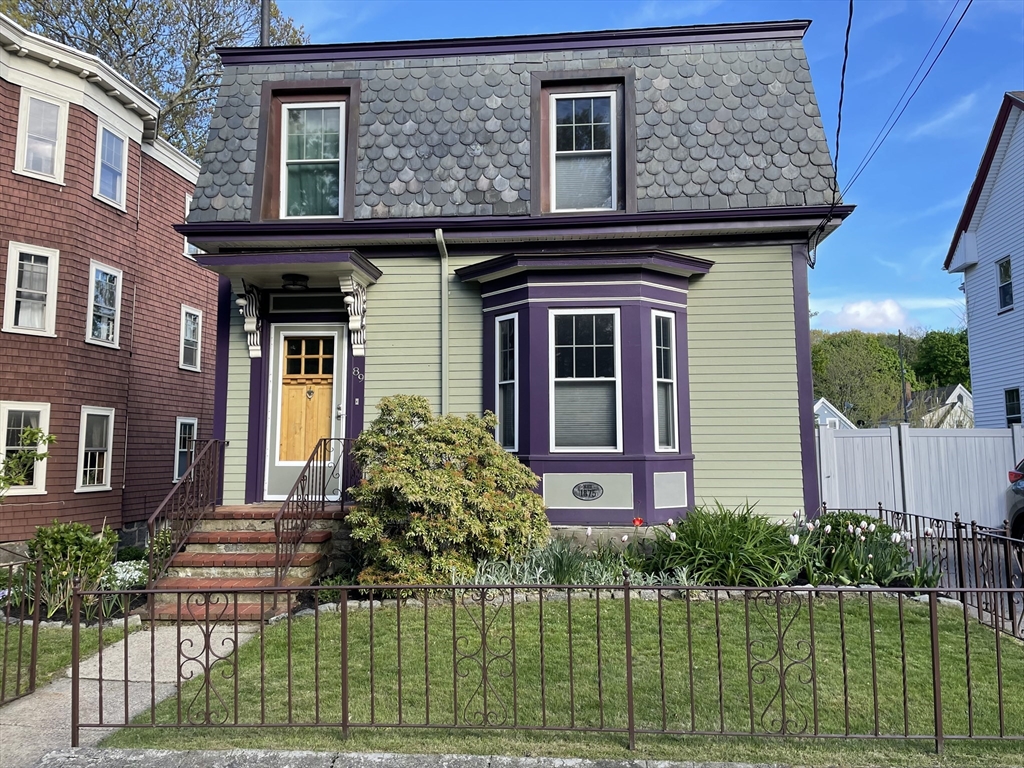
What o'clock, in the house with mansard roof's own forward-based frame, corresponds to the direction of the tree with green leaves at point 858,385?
The tree with green leaves is roughly at 7 o'clock from the house with mansard roof.

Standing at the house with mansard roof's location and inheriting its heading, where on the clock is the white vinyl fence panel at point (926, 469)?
The white vinyl fence panel is roughly at 8 o'clock from the house with mansard roof.

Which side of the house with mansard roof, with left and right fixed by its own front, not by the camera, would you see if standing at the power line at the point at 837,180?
left

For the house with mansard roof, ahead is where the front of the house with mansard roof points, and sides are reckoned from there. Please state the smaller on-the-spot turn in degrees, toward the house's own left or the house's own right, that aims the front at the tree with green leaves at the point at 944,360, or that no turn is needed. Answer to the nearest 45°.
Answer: approximately 135° to the house's own left

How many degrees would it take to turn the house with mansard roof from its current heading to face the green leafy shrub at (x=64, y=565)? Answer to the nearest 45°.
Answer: approximately 90° to its right

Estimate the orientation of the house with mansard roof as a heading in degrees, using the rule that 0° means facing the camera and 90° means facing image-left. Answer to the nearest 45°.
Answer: approximately 0°
